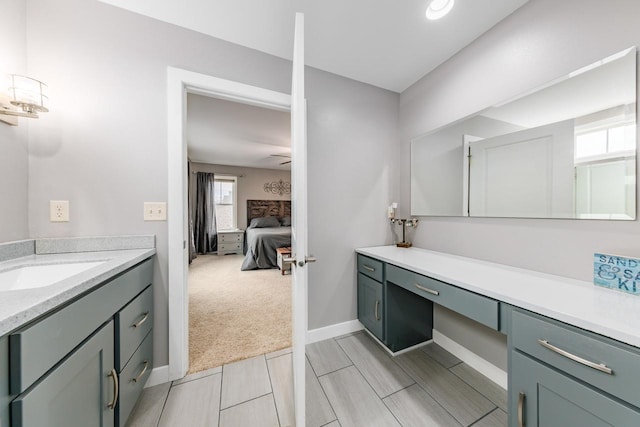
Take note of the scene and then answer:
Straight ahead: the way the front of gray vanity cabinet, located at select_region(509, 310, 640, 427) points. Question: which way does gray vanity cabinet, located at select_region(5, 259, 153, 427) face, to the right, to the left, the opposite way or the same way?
the opposite way

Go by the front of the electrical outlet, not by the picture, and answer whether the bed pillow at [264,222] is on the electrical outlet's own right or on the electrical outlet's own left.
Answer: on the electrical outlet's own left

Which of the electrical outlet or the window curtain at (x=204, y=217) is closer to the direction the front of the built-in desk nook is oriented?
the electrical outlet

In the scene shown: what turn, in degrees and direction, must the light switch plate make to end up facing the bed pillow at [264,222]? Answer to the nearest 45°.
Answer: approximately 135° to its left

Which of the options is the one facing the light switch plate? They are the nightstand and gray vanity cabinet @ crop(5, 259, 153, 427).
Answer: the nightstand

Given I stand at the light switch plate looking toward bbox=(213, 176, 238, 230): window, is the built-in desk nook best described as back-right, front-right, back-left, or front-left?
back-right

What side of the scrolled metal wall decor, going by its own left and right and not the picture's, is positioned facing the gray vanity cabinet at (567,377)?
front

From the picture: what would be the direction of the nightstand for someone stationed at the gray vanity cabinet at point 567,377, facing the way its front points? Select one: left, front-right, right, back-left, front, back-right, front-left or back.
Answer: front-right

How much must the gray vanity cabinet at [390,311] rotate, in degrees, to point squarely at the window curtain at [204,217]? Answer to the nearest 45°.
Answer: approximately 90° to its right

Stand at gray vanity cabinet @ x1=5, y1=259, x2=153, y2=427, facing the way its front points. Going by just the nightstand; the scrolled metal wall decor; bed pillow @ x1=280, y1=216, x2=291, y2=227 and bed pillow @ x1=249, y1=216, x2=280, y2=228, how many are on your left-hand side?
4

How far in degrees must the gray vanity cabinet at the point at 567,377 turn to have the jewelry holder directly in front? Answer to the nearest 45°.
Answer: approximately 90° to its right
